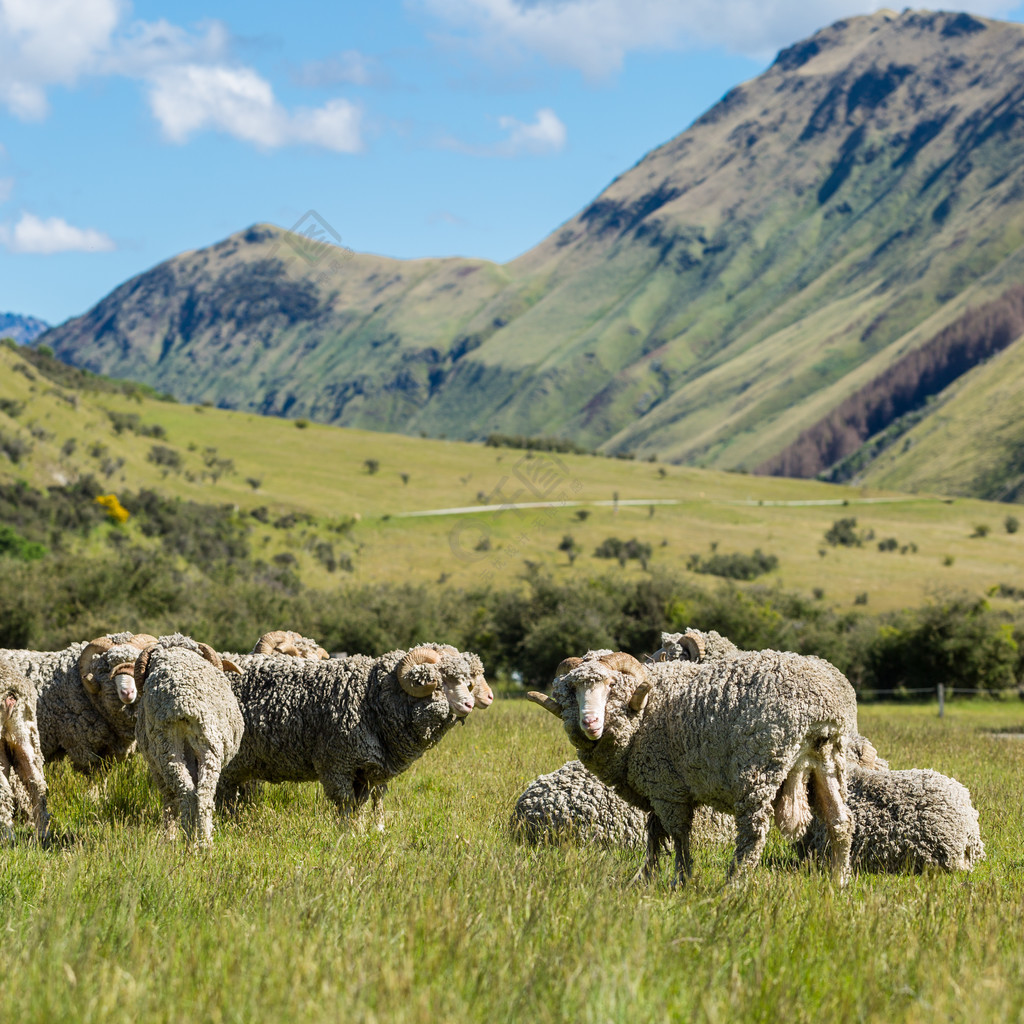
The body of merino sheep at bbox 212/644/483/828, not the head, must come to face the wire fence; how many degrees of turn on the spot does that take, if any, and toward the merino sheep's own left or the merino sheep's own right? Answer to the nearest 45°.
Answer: approximately 45° to the merino sheep's own left

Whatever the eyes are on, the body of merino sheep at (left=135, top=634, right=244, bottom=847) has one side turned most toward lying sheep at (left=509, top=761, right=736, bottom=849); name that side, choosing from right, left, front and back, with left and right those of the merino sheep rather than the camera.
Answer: right

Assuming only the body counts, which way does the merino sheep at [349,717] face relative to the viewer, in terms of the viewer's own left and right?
facing to the right of the viewer

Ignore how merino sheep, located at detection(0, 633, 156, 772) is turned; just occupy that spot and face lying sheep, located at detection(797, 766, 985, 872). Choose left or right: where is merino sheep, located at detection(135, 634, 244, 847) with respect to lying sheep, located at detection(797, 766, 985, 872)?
right

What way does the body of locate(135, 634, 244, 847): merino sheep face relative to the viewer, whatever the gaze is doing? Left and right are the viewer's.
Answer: facing away from the viewer

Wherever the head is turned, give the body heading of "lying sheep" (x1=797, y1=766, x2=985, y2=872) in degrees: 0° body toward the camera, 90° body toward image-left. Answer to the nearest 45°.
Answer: approximately 90°

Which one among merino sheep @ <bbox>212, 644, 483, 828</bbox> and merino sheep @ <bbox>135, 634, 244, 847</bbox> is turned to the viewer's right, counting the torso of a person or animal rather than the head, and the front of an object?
merino sheep @ <bbox>212, 644, 483, 828</bbox>

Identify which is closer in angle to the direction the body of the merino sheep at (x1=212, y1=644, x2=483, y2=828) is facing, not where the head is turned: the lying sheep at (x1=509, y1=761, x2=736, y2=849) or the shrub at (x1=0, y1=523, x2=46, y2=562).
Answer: the lying sheep

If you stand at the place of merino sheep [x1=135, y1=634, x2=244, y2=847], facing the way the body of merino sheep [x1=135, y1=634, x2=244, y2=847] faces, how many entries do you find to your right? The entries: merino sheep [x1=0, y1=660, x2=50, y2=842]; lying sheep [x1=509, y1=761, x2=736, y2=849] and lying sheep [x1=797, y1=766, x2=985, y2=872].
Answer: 2

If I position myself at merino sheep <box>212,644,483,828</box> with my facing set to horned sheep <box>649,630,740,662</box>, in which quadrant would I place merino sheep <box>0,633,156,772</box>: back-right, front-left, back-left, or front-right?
back-left

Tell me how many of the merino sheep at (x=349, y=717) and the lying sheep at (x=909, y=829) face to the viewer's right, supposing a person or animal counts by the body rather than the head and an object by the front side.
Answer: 1

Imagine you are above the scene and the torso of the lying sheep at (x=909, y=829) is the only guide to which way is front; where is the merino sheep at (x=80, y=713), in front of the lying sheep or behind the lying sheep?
in front
